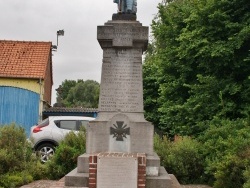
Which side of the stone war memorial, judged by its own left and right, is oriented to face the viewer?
front

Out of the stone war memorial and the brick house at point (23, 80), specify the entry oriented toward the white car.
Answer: the brick house

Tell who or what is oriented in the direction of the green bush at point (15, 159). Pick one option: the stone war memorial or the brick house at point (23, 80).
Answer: the brick house

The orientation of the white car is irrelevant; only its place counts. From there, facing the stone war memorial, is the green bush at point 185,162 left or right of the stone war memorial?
left

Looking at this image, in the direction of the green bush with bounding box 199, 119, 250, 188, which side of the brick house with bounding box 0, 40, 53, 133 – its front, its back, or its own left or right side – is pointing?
front

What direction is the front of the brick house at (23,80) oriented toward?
toward the camera

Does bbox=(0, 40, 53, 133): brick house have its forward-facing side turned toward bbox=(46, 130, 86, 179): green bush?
yes

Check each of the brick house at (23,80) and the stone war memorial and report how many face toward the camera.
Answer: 2

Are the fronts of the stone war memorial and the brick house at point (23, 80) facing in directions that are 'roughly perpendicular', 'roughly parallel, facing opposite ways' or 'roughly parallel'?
roughly parallel

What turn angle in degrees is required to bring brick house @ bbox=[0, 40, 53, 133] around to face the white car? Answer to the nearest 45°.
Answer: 0° — it already faces it
